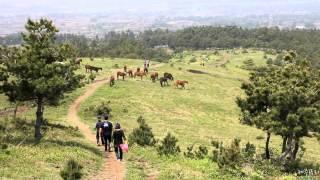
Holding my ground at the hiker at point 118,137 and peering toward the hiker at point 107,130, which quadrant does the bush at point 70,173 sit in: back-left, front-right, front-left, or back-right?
back-left

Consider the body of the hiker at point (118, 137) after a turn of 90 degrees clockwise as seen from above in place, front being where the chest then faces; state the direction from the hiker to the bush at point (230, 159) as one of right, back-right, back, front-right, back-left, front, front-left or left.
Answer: front

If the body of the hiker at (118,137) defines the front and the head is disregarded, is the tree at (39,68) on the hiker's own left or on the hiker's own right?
on the hiker's own left

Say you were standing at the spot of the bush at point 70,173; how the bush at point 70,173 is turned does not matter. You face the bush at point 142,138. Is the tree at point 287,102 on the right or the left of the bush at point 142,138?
right

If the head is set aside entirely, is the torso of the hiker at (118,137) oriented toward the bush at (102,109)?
yes

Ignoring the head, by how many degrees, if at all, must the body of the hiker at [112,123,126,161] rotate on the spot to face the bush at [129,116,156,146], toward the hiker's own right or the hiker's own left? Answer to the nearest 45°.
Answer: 0° — they already face it

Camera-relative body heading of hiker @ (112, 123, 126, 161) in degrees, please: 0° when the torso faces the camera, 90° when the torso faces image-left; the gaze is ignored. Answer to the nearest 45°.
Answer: approximately 180°

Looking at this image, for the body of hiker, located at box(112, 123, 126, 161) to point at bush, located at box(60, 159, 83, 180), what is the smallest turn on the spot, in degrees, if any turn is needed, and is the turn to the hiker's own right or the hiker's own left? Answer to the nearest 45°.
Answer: approximately 180°

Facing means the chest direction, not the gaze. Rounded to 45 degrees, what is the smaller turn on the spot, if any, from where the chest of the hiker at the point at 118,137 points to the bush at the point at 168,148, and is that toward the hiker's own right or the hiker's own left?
approximately 45° to the hiker's own right
